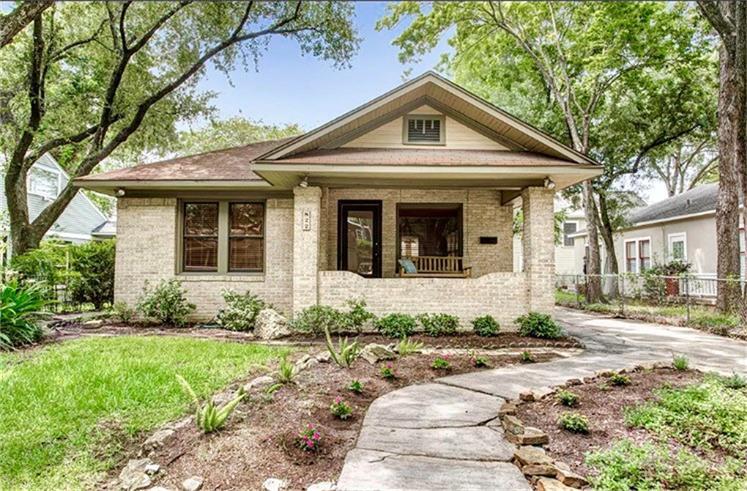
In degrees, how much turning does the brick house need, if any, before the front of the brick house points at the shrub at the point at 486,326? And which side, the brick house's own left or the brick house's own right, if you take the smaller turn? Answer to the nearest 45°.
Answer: approximately 45° to the brick house's own left

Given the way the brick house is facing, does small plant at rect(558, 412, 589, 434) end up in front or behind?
in front

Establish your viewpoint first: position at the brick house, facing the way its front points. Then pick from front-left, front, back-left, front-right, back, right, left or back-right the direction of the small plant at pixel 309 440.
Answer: front

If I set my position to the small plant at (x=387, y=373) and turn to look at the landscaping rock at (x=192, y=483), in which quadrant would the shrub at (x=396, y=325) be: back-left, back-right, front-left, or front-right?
back-right

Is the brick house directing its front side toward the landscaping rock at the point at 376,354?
yes

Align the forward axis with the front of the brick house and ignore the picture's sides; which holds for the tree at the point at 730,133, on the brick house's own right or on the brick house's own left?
on the brick house's own left

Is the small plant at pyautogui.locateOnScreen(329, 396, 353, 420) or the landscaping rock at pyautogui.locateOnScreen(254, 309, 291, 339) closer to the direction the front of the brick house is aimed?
the small plant

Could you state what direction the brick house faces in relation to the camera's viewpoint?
facing the viewer

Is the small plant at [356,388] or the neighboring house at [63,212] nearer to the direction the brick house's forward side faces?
the small plant

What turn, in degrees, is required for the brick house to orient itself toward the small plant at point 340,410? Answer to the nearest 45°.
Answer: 0° — it already faces it

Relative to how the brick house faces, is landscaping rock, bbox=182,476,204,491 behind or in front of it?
in front

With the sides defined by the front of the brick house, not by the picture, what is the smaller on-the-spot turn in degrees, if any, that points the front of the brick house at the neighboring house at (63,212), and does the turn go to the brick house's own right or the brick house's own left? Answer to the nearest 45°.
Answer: approximately 135° to the brick house's own right

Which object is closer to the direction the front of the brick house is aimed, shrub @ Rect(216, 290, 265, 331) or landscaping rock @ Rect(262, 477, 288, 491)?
the landscaping rock

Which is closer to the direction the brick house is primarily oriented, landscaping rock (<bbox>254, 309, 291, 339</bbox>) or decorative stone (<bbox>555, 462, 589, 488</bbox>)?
the decorative stone
